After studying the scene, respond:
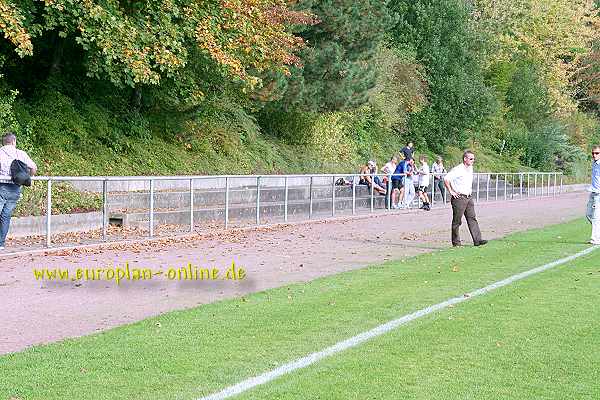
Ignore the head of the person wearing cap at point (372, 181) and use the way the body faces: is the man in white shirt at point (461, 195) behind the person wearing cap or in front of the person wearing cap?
in front

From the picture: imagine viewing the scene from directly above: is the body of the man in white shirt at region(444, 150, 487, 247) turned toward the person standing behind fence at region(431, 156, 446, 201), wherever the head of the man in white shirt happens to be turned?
no

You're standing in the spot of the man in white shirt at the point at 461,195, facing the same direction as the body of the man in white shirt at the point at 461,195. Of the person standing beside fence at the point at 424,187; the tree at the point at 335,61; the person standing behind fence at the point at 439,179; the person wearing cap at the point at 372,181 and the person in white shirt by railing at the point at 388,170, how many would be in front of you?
0

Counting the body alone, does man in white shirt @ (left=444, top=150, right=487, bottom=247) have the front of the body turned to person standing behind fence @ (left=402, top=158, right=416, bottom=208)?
no

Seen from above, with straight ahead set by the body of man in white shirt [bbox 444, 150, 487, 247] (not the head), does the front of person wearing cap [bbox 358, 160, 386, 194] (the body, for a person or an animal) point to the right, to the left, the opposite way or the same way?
the same way

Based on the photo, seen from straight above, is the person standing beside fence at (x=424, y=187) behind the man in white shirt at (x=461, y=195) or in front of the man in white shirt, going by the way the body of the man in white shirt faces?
behind

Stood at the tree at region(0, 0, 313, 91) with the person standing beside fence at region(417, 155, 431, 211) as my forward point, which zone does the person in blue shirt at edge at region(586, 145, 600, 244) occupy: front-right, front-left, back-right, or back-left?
front-right

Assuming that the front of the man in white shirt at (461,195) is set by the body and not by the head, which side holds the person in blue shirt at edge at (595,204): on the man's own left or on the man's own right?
on the man's own left

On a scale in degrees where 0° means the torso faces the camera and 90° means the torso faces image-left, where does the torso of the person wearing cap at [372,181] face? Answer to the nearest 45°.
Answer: approximately 315°

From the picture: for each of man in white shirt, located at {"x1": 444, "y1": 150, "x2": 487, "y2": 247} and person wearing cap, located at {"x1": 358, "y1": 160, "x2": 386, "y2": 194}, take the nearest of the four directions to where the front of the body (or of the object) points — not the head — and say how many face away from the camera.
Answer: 0
